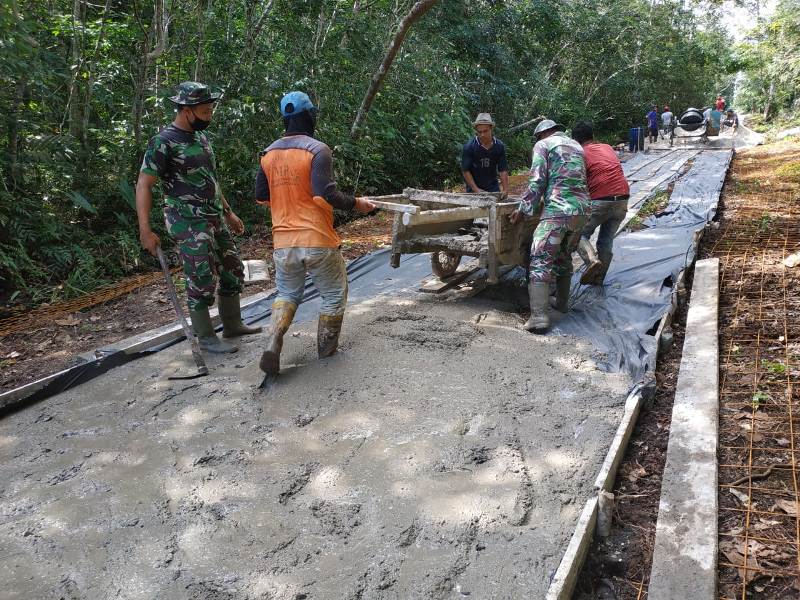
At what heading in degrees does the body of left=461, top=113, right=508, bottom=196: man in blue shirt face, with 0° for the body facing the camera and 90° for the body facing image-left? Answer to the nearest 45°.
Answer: approximately 0°

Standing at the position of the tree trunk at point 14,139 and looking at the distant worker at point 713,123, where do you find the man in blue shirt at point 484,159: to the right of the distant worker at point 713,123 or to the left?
right

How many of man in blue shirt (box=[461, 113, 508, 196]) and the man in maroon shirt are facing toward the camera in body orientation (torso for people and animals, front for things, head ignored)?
1

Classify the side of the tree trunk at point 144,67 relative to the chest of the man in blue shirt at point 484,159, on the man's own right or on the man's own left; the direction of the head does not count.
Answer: on the man's own right

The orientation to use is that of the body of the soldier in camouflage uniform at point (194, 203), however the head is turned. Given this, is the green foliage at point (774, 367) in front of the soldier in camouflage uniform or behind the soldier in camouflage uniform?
in front

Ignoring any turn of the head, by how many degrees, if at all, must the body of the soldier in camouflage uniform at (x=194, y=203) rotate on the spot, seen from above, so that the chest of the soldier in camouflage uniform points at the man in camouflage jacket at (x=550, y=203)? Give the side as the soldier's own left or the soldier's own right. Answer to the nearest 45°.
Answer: approximately 45° to the soldier's own left

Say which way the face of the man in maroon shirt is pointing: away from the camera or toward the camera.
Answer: away from the camera

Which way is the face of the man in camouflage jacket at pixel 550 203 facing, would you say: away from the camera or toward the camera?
away from the camera

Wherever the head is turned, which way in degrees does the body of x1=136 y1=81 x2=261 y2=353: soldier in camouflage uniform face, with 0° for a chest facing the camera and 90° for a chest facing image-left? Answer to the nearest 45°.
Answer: approximately 315°

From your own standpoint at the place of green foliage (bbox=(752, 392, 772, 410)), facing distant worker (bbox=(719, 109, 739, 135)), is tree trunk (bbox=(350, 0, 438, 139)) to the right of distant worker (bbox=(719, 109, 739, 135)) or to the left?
left

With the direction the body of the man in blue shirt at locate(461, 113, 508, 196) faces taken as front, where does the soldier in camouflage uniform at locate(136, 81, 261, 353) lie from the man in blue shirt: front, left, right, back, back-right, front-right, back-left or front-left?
front-right

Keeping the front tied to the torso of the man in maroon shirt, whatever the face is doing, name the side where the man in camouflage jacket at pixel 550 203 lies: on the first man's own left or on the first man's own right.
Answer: on the first man's own left
